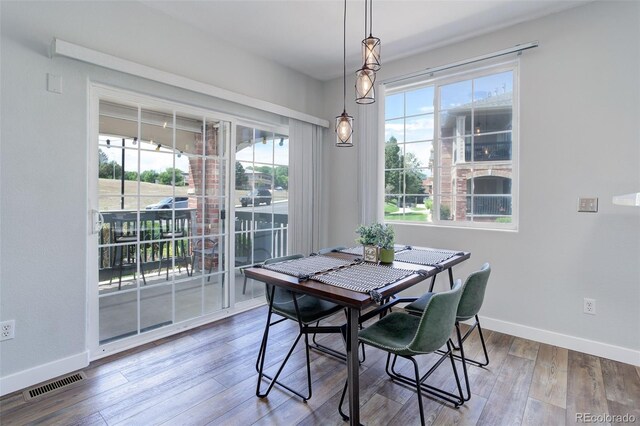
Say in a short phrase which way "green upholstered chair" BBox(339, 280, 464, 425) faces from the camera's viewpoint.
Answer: facing away from the viewer and to the left of the viewer

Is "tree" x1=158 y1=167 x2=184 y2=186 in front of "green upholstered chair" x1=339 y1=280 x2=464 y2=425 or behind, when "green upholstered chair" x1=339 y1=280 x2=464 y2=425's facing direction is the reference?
in front

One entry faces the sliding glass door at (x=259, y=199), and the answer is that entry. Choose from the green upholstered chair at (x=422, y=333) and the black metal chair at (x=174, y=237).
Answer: the green upholstered chair

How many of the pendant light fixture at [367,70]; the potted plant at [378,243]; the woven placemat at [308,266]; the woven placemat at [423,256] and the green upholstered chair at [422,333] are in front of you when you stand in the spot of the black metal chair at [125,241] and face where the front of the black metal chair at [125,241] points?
5

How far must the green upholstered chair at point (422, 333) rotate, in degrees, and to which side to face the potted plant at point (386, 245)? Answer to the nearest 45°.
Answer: approximately 45° to its right
